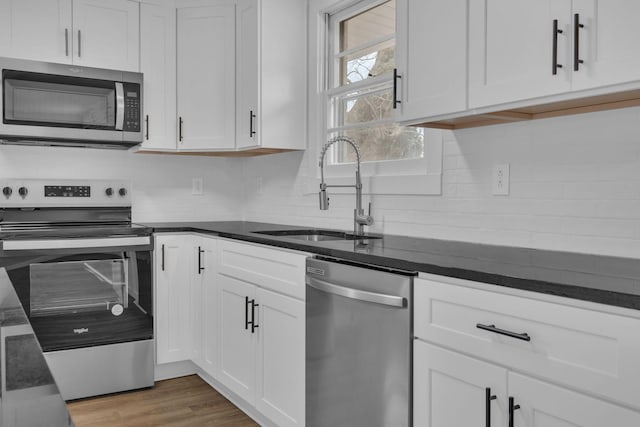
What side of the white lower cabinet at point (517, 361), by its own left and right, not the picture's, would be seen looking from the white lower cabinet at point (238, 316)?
right

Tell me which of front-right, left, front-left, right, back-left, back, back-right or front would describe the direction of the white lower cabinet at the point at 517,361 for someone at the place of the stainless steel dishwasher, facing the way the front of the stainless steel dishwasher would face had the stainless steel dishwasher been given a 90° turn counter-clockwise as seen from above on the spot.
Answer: front

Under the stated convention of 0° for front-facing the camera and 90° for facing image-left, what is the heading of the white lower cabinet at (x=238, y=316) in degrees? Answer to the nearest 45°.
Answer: approximately 45°

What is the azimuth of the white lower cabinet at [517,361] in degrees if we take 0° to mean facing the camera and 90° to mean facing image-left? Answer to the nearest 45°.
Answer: approximately 45°

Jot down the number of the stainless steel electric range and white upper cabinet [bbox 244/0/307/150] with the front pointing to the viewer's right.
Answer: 0

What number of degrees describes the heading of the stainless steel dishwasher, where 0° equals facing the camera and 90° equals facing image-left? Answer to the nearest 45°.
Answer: approximately 45°

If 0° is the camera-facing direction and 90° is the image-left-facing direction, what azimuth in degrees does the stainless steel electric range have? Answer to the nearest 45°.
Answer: approximately 0°

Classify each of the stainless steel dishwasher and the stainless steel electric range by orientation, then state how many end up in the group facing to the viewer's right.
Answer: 0

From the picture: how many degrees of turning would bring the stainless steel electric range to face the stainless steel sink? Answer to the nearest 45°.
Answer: approximately 45° to its left

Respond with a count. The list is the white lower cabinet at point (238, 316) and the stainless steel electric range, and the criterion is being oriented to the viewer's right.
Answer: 0

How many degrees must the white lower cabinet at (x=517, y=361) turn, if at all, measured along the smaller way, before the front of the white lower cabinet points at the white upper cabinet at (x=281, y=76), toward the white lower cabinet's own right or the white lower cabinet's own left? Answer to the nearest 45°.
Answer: approximately 90° to the white lower cabinet's own right
